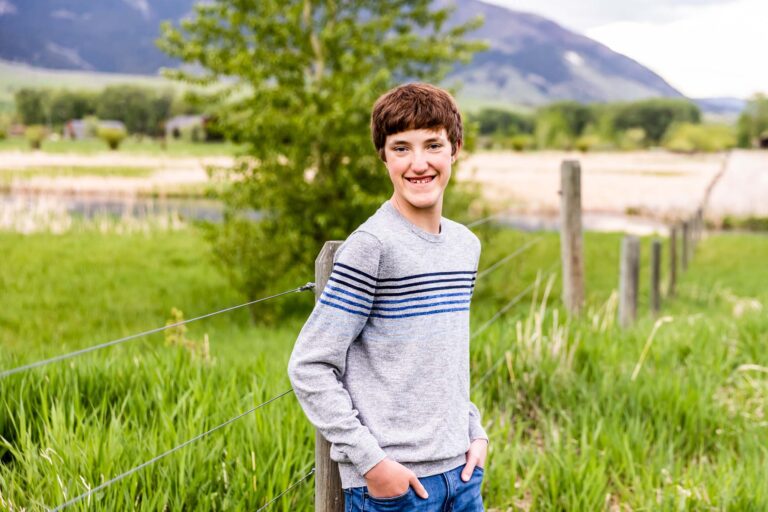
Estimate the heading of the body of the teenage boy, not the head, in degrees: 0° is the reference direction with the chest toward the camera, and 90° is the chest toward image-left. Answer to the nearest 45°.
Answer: approximately 315°

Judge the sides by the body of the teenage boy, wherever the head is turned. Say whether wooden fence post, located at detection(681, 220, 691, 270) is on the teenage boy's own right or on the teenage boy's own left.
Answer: on the teenage boy's own left

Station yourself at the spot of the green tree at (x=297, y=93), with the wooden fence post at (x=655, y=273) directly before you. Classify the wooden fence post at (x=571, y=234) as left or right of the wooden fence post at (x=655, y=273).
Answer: right

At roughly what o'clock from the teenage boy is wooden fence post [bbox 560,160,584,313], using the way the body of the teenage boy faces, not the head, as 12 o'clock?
The wooden fence post is roughly at 8 o'clock from the teenage boy.

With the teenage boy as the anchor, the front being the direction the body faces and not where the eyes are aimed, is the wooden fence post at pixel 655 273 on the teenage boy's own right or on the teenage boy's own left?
on the teenage boy's own left

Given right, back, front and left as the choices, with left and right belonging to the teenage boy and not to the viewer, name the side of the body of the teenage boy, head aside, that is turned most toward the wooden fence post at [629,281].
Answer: left

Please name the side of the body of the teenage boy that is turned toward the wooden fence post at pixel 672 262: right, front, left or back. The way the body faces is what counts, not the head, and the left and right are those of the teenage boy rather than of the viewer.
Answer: left
